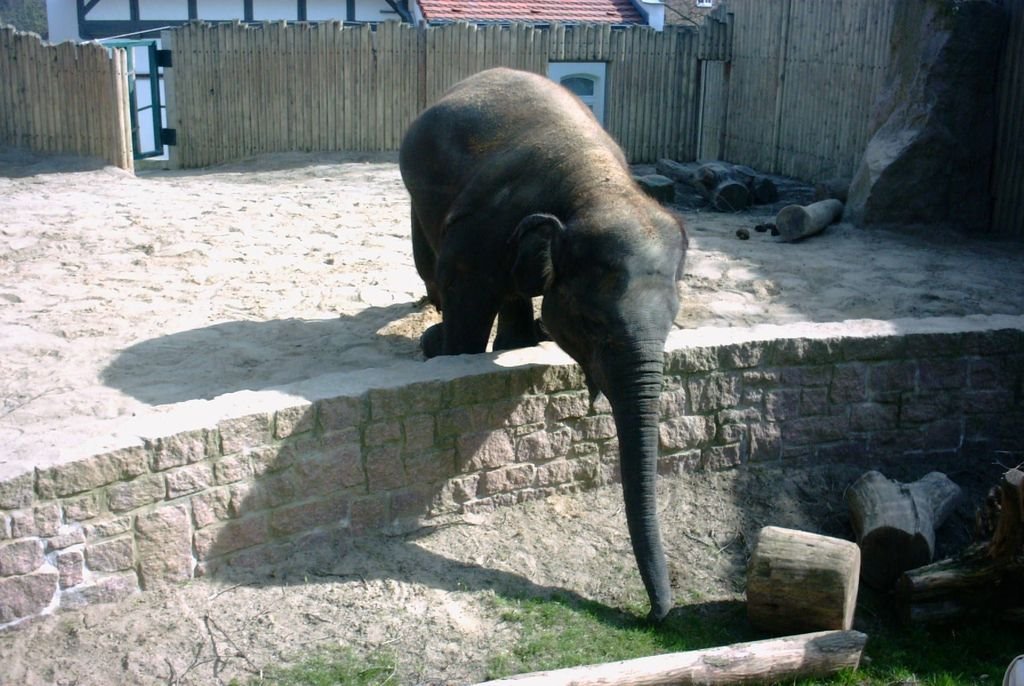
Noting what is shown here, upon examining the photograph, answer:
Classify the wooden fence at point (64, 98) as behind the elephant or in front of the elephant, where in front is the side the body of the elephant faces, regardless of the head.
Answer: behind

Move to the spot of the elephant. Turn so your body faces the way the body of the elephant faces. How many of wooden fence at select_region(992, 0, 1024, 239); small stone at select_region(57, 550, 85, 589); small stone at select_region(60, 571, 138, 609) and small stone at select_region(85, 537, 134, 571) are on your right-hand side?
3

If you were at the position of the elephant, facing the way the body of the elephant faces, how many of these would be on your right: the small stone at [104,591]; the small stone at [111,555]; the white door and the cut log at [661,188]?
2

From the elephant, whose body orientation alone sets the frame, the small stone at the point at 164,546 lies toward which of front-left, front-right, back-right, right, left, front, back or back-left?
right

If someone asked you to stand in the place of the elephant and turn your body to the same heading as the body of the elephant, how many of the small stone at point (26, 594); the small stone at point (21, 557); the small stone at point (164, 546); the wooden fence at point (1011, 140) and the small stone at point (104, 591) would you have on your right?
4

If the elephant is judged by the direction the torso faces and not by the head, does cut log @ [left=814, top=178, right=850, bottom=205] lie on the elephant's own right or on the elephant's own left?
on the elephant's own left

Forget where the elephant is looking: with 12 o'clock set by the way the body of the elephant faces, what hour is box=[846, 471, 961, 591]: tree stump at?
The tree stump is roughly at 11 o'clock from the elephant.

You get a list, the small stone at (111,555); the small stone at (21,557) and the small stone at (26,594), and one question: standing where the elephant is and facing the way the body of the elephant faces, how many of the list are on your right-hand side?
3

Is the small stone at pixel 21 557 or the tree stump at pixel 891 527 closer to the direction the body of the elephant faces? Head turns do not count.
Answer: the tree stump

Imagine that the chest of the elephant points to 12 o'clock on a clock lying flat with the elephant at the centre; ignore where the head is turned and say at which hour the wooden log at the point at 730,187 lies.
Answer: The wooden log is roughly at 8 o'clock from the elephant.

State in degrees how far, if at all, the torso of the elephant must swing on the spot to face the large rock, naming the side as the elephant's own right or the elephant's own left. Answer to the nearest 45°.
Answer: approximately 90° to the elephant's own left

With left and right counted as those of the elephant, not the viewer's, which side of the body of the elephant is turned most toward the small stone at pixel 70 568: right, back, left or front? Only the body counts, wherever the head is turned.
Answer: right

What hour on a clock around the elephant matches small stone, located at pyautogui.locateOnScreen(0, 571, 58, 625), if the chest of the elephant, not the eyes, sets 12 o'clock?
The small stone is roughly at 3 o'clock from the elephant.

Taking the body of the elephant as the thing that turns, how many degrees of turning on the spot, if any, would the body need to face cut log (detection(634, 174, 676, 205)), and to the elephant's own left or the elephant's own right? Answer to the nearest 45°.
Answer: approximately 135° to the elephant's own left

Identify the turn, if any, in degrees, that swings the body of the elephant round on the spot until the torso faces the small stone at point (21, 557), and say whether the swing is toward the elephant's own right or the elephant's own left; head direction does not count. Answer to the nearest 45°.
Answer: approximately 90° to the elephant's own right

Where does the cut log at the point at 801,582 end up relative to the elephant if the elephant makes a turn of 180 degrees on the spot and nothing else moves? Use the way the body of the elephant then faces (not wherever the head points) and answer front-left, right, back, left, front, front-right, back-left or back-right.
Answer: back

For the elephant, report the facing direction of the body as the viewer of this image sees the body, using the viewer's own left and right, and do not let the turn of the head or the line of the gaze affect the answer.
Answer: facing the viewer and to the right of the viewer
